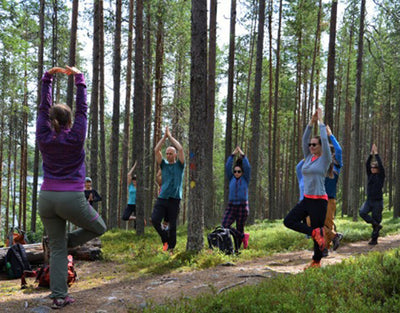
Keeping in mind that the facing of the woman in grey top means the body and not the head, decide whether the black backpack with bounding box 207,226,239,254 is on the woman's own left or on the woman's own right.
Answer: on the woman's own right

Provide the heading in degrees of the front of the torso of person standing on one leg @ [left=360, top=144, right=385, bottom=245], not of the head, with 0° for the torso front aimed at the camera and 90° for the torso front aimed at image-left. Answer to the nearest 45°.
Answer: approximately 0°

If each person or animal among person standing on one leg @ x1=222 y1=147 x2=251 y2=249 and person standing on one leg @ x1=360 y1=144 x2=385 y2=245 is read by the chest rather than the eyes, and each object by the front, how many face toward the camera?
2

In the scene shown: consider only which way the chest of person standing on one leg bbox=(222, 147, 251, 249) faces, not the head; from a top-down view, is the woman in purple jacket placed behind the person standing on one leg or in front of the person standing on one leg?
in front

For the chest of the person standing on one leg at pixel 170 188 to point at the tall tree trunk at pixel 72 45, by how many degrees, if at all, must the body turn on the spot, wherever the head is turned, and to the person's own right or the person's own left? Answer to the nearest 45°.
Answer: approximately 90° to the person's own right

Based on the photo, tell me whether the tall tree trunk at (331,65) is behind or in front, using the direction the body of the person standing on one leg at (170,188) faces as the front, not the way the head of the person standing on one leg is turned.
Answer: behind

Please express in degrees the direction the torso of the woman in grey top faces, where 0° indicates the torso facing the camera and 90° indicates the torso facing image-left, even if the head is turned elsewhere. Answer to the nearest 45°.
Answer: approximately 45°

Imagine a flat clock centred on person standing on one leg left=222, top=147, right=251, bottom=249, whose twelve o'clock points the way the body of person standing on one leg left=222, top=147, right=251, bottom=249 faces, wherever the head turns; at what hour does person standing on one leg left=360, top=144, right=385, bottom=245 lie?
person standing on one leg left=360, top=144, right=385, bottom=245 is roughly at 8 o'clock from person standing on one leg left=222, top=147, right=251, bottom=249.

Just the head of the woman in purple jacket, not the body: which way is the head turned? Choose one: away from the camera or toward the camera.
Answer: away from the camera

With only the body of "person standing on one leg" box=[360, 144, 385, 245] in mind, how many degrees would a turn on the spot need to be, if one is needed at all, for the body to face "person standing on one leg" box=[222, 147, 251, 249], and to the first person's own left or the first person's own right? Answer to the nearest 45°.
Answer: approximately 45° to the first person's own right
